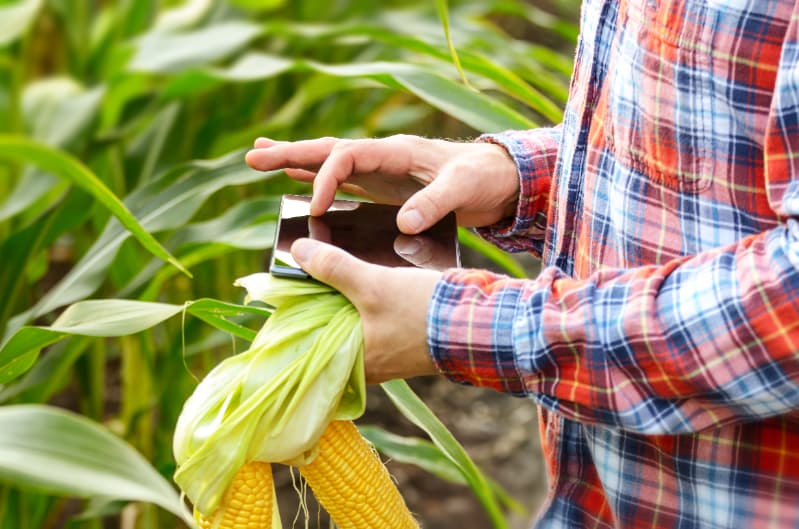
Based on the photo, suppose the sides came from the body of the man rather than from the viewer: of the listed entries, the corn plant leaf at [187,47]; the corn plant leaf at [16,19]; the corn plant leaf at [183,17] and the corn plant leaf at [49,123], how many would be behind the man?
0

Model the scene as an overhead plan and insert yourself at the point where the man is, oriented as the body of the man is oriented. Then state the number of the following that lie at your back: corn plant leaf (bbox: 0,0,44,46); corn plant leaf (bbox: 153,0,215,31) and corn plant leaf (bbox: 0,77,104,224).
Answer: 0

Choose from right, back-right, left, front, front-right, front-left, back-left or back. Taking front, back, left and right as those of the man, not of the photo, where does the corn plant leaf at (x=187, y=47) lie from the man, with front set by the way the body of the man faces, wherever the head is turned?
front-right

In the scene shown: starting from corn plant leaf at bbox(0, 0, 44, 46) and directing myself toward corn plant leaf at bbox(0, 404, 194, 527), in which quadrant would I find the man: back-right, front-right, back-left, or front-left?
front-left

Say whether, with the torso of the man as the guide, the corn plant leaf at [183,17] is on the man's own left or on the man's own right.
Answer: on the man's own right

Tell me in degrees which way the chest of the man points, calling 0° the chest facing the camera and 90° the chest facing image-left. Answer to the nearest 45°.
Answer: approximately 90°

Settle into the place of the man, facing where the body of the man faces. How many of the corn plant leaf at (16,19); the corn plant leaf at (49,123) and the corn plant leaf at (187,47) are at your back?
0

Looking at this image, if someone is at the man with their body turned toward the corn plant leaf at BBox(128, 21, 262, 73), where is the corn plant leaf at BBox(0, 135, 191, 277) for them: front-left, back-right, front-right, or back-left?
front-left
